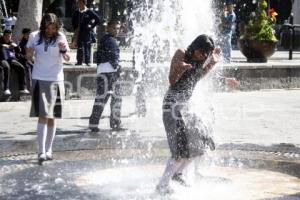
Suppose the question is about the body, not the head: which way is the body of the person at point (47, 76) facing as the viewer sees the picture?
toward the camera

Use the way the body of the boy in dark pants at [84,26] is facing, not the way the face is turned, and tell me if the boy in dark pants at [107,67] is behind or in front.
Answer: in front

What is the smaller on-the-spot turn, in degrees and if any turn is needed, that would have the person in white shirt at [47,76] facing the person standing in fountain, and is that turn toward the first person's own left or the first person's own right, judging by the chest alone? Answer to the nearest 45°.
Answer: approximately 45° to the first person's own left

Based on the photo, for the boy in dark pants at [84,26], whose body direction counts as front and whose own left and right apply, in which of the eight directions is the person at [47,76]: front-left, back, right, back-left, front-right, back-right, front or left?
front

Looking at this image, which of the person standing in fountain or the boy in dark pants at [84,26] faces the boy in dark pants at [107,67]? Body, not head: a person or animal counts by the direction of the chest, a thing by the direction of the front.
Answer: the boy in dark pants at [84,26]

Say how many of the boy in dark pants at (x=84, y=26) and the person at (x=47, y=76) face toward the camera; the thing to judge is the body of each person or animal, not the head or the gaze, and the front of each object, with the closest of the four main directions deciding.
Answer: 2

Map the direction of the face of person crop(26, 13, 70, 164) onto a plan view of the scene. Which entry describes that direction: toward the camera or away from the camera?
toward the camera

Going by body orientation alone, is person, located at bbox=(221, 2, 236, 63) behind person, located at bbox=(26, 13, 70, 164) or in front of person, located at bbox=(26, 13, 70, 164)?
behind

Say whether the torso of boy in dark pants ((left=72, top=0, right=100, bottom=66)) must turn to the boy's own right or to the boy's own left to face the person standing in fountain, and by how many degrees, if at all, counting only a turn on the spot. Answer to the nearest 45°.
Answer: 0° — they already face them

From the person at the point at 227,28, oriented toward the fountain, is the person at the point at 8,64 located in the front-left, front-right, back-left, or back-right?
front-right

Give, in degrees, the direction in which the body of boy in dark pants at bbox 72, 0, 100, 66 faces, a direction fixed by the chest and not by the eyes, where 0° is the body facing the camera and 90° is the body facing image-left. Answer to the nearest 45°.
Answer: approximately 0°
